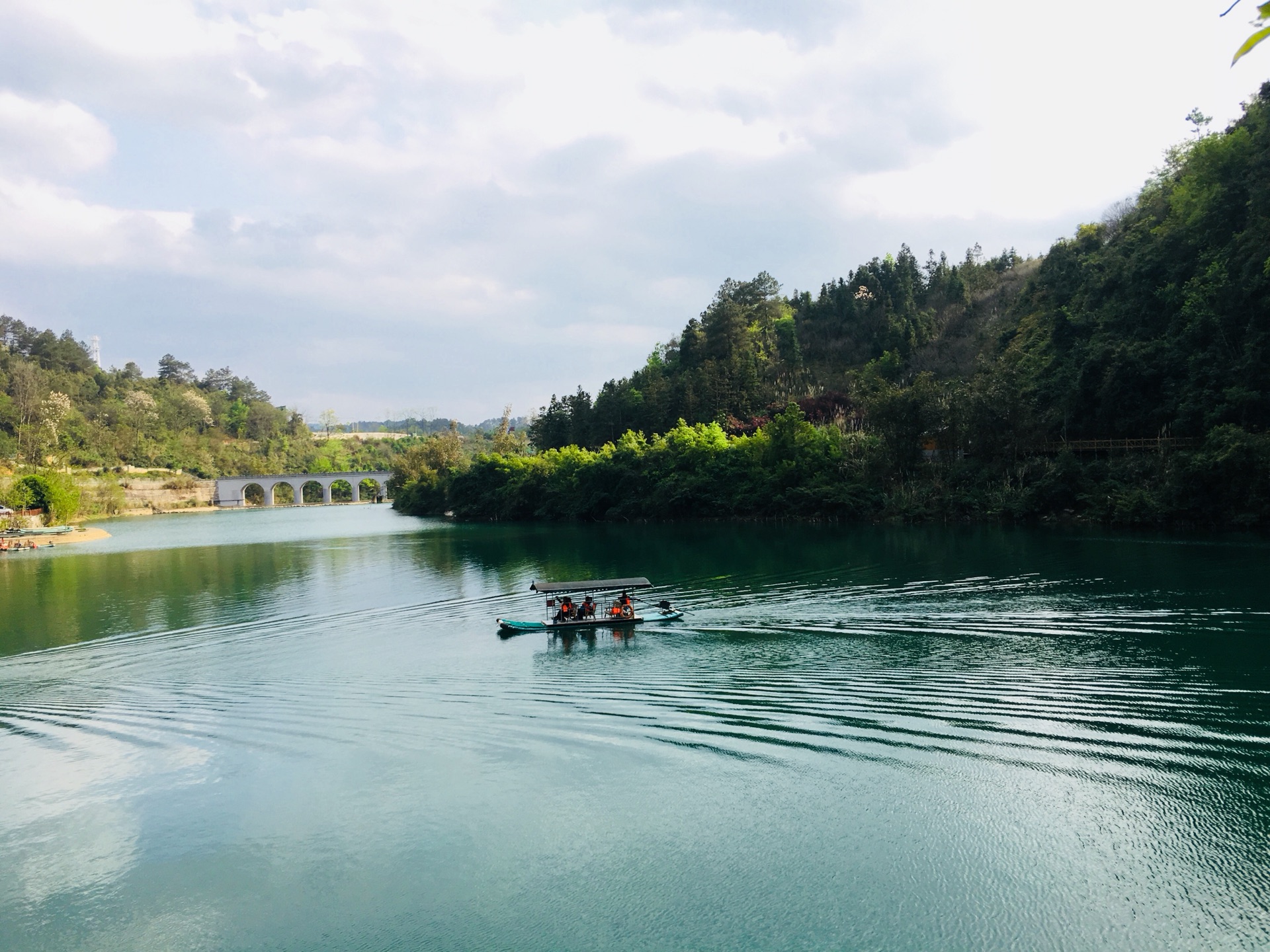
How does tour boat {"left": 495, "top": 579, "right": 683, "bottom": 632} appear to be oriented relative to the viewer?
to the viewer's left
